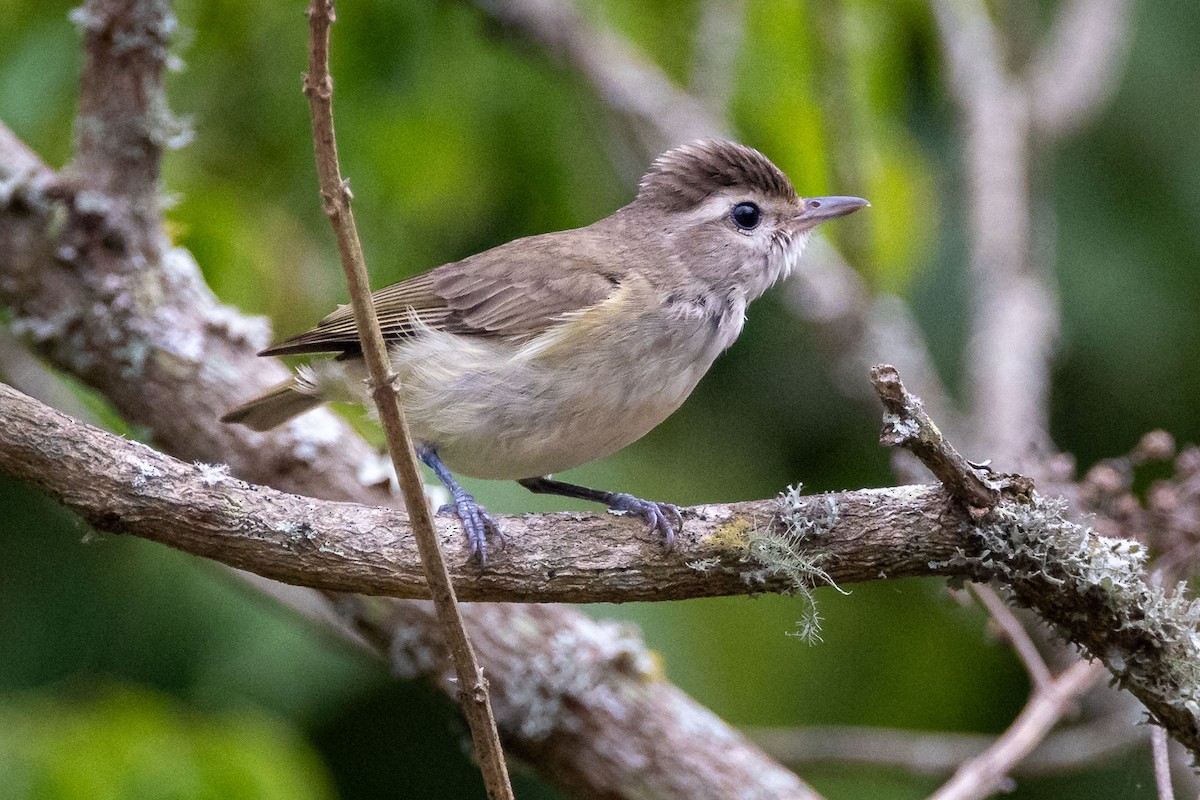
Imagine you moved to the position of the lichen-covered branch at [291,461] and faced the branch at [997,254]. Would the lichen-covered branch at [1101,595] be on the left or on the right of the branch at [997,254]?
right

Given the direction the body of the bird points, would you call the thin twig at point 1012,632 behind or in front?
in front

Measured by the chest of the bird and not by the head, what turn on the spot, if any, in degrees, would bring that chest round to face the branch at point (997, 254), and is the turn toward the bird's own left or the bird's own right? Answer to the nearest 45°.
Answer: approximately 45° to the bird's own left

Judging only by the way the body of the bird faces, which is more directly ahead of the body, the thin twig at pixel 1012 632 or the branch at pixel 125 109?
the thin twig

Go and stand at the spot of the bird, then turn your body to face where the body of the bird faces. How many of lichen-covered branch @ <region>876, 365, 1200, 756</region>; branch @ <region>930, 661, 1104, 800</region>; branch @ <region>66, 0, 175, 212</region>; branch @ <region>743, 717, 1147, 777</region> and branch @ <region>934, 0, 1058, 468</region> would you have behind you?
1

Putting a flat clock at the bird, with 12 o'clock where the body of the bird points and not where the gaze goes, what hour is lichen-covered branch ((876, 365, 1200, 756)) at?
The lichen-covered branch is roughly at 1 o'clock from the bird.

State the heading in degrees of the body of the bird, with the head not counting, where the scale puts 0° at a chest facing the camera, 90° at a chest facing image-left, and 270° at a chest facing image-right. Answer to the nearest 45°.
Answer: approximately 270°

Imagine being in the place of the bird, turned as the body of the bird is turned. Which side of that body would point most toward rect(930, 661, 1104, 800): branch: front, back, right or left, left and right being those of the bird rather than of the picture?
front

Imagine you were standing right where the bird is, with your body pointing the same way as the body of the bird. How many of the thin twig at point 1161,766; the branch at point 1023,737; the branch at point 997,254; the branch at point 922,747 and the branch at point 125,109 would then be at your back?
1

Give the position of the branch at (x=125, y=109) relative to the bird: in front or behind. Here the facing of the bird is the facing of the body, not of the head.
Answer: behind
